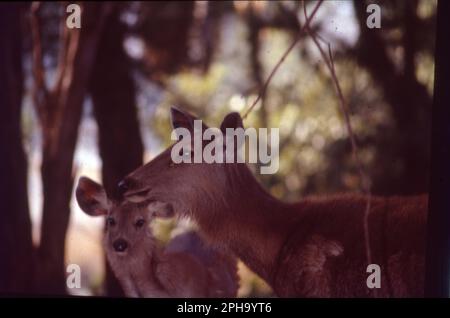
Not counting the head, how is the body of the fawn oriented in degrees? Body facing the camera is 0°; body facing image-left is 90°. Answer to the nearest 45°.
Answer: approximately 45°

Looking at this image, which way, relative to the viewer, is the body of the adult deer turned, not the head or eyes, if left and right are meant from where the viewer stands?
facing to the left of the viewer

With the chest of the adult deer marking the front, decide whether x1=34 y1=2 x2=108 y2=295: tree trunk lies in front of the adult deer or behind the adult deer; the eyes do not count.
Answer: in front

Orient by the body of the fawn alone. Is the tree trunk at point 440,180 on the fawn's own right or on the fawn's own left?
on the fawn's own left

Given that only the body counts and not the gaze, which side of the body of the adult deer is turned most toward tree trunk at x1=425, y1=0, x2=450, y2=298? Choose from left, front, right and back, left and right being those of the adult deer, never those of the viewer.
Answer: back

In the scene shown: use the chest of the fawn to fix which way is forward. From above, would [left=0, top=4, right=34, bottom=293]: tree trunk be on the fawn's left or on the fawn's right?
on the fawn's right

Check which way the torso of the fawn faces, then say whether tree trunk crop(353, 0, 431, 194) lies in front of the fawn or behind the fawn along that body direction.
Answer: behind

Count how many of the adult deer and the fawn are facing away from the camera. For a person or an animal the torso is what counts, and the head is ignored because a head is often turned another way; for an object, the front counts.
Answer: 0

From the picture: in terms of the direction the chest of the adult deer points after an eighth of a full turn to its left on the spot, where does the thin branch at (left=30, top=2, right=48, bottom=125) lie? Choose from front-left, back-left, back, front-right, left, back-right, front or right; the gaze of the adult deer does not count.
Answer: right

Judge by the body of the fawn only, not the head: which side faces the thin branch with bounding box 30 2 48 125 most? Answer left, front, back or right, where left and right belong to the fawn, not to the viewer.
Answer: right

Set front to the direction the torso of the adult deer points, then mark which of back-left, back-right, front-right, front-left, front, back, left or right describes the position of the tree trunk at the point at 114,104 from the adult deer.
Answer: front-right

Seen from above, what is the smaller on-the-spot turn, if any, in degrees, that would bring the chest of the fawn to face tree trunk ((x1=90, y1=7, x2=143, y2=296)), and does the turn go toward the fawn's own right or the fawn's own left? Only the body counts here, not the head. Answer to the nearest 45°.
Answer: approximately 135° to the fawn's own right

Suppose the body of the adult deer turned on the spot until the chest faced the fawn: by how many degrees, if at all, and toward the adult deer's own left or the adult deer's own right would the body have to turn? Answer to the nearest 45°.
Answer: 0° — it already faces it
